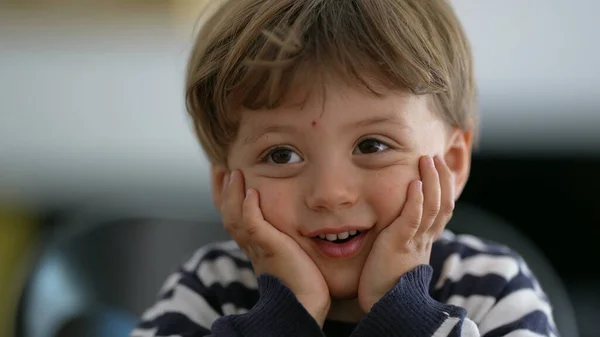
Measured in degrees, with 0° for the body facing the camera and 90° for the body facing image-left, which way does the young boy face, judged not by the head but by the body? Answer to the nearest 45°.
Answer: approximately 0°
